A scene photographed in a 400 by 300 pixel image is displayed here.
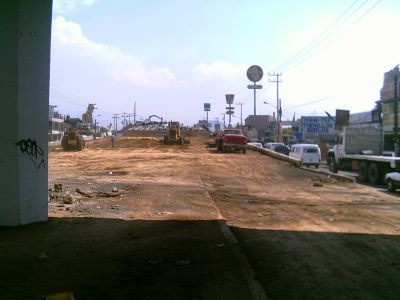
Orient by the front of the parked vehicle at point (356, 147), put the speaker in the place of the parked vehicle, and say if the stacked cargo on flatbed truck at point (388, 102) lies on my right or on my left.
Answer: on my right

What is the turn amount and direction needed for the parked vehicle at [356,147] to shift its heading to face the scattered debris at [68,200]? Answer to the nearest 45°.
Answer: approximately 135° to its left

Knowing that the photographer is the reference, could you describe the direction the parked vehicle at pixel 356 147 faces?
facing away from the viewer and to the left of the viewer

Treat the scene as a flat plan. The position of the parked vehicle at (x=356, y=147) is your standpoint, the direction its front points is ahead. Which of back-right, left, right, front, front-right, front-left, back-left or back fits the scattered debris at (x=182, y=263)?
back-left
